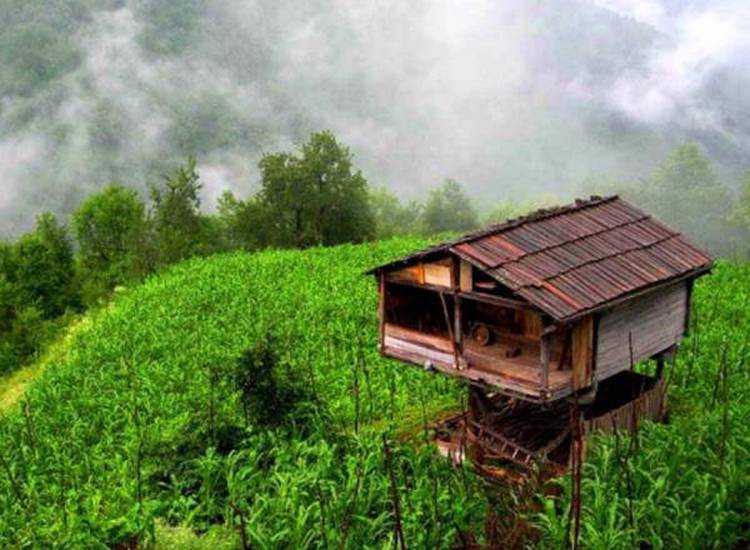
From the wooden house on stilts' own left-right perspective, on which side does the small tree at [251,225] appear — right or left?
on its right

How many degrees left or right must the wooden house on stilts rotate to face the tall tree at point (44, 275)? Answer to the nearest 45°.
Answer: approximately 90° to its right

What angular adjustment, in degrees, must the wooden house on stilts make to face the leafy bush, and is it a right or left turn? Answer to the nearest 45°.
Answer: approximately 45° to its right

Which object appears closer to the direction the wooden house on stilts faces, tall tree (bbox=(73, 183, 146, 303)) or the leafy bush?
the leafy bush

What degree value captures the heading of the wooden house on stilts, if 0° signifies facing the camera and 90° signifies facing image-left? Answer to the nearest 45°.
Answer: approximately 45°

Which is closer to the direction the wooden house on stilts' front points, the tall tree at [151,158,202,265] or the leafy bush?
the leafy bush

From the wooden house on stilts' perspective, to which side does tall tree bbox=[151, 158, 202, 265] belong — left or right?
on its right

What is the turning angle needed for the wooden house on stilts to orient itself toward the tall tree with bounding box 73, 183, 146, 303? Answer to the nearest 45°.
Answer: approximately 90° to its right
